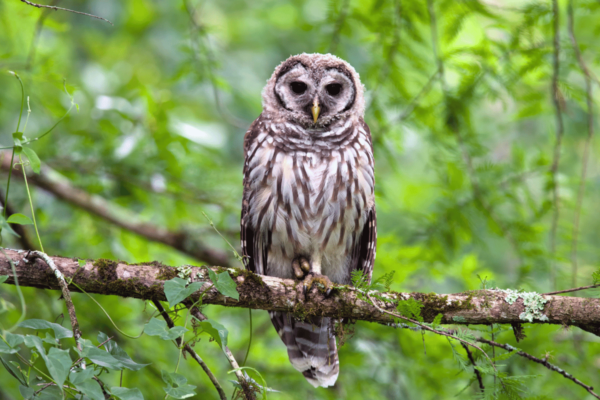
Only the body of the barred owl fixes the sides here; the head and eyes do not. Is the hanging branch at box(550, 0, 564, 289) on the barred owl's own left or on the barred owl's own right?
on the barred owl's own left

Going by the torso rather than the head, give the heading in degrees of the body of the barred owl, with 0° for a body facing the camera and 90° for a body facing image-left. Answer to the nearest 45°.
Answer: approximately 0°

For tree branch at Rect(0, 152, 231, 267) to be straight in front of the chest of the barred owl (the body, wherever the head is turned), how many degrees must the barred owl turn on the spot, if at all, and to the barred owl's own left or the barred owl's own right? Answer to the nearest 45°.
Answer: approximately 135° to the barred owl's own right

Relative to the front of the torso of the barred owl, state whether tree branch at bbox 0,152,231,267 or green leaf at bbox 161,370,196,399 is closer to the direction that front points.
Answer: the green leaf
